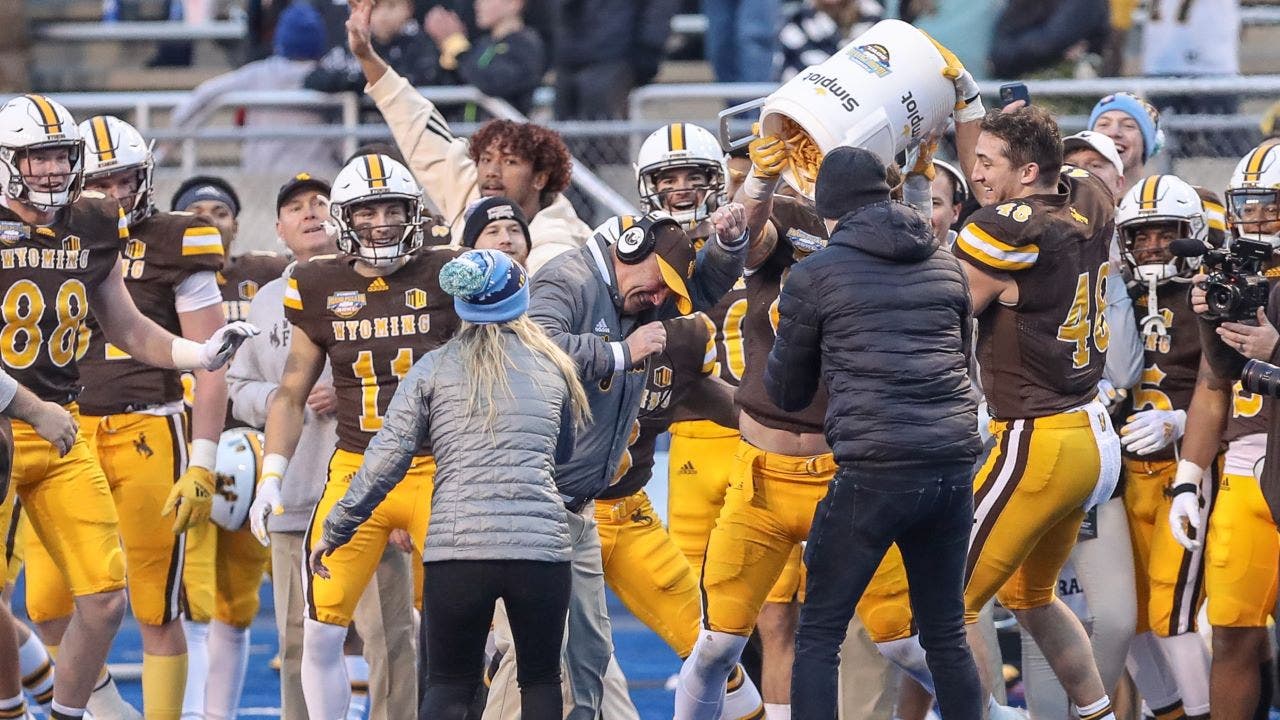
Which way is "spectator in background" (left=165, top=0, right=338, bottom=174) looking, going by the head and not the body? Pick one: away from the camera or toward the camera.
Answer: away from the camera

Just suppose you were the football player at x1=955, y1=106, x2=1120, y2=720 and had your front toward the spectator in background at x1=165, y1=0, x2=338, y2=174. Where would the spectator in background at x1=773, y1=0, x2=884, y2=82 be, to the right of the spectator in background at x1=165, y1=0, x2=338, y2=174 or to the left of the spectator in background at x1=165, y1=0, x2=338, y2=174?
right

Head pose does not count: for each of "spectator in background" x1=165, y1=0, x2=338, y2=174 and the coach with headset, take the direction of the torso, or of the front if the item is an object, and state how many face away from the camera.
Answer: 1

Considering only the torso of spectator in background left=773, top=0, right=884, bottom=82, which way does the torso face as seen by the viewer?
toward the camera

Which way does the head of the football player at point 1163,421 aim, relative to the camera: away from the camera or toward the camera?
toward the camera

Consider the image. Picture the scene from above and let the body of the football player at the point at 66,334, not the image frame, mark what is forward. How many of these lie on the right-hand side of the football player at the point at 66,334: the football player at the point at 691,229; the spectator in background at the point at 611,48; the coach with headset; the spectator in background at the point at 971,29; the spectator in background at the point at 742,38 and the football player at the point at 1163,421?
0

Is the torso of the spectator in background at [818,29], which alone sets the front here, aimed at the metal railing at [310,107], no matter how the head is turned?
no

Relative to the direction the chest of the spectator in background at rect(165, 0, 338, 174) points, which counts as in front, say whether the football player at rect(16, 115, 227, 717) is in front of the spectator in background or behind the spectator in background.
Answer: behind

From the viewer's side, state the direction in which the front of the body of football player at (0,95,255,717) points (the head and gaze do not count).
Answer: toward the camera

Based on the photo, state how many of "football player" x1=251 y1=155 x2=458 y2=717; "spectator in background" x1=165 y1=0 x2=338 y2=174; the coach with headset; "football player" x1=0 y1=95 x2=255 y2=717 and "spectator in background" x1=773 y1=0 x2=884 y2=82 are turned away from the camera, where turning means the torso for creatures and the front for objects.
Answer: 1

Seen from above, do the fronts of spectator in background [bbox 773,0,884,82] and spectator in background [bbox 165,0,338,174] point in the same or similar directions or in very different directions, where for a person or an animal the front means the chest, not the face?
very different directions

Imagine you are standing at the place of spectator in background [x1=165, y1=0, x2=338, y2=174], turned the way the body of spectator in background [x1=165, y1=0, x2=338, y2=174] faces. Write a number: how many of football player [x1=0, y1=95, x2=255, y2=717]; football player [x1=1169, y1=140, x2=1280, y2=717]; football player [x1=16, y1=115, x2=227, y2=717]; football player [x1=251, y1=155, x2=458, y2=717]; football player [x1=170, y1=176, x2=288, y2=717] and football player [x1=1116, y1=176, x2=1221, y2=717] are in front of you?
0

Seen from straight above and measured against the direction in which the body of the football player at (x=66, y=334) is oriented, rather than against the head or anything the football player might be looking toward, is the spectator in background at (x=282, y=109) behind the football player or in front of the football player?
behind

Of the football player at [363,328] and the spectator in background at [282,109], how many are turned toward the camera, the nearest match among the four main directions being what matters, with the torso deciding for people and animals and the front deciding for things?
1

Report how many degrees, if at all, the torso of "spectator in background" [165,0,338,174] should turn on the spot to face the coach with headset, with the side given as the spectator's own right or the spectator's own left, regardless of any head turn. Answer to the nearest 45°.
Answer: approximately 180°

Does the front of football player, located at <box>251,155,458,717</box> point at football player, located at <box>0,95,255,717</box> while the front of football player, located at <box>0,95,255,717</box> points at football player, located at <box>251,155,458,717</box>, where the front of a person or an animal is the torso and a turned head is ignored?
no

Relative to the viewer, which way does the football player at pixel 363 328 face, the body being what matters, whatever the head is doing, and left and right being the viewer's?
facing the viewer

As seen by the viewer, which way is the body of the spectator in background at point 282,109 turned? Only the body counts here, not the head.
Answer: away from the camera
